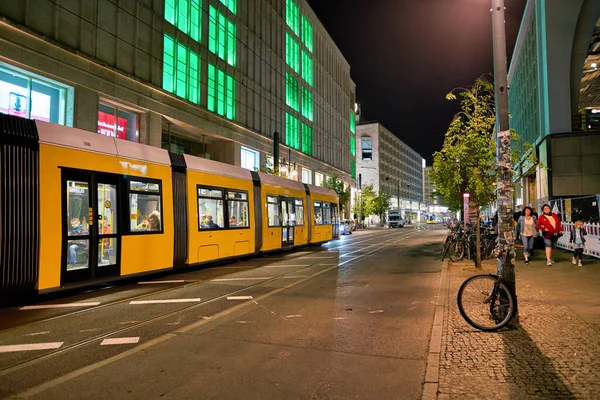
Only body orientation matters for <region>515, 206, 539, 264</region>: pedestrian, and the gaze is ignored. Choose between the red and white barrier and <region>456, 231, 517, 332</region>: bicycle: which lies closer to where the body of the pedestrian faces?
the bicycle

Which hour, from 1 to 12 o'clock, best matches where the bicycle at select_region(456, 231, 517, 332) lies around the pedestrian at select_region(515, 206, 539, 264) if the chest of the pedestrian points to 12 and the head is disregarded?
The bicycle is roughly at 12 o'clock from the pedestrian.

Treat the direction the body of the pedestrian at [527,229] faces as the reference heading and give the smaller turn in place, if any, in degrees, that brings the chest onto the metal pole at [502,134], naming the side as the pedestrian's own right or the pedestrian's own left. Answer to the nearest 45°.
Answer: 0° — they already face it

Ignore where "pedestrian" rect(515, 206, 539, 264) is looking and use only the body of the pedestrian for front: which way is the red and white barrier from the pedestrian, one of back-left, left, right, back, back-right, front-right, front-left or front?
back-left

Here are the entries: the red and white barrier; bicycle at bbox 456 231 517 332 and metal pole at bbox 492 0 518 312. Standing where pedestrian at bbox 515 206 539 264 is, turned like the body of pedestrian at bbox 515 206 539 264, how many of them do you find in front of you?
2
